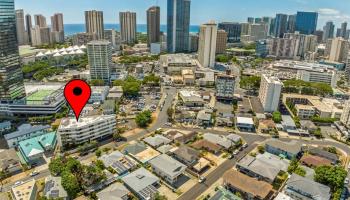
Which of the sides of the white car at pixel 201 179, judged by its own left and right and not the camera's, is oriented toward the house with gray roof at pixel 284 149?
back

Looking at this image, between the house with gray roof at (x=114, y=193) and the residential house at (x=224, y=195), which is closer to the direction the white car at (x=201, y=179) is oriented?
the house with gray roof

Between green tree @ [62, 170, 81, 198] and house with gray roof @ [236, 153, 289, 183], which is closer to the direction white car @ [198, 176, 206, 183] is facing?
the green tree

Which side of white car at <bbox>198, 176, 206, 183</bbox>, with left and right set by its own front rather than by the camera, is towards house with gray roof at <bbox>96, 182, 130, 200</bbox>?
front

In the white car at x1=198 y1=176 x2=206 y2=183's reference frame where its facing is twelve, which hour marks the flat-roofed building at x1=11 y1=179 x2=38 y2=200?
The flat-roofed building is roughly at 1 o'clock from the white car.

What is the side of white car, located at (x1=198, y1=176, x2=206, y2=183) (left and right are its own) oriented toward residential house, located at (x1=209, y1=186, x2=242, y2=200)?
left

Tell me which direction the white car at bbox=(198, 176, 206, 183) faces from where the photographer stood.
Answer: facing the viewer and to the left of the viewer

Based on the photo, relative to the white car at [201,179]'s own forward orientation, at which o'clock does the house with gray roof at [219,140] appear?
The house with gray roof is roughly at 5 o'clock from the white car.

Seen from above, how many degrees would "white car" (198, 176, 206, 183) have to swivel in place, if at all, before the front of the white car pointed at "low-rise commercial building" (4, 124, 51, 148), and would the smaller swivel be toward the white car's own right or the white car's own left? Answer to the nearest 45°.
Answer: approximately 45° to the white car's own right

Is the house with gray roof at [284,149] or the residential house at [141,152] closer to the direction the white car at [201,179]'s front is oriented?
the residential house
